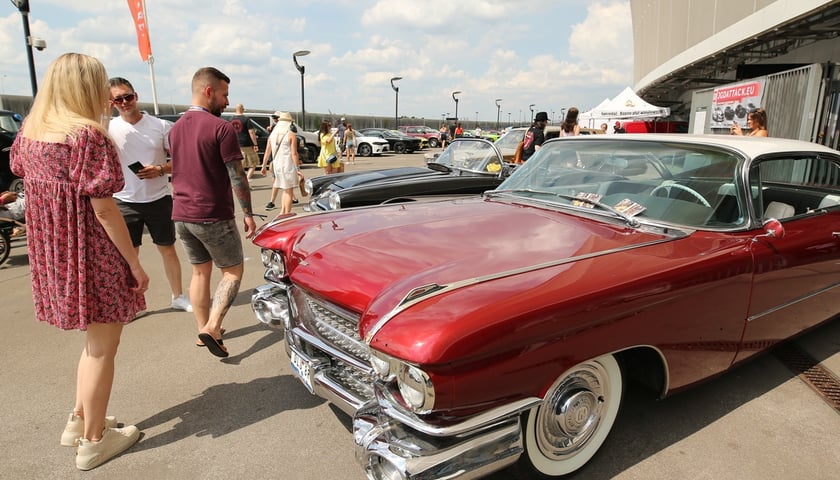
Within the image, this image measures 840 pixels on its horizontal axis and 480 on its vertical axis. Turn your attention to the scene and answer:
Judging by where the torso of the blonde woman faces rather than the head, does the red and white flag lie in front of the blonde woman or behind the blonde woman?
in front

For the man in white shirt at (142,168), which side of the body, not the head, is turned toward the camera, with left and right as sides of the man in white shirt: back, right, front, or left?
front

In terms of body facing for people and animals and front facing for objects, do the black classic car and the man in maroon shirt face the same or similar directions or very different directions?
very different directions

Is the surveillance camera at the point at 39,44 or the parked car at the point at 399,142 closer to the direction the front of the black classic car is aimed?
the surveillance camera

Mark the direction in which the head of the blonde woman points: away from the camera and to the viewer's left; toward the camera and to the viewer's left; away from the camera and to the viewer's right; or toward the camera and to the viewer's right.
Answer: away from the camera and to the viewer's right

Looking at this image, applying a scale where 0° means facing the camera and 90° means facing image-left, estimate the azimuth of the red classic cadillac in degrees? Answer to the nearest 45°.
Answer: approximately 45°

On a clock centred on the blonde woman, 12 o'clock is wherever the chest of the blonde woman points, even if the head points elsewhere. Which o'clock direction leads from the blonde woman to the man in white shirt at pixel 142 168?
The man in white shirt is roughly at 11 o'clock from the blonde woman.

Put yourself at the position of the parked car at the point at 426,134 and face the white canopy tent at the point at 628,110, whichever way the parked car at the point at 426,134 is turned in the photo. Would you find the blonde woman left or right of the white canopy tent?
right

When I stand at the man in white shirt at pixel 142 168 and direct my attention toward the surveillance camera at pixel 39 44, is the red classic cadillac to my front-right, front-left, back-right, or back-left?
back-right
